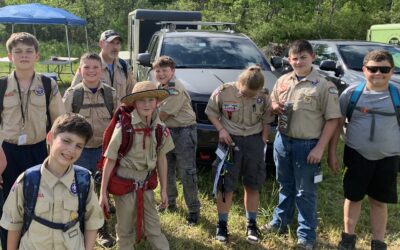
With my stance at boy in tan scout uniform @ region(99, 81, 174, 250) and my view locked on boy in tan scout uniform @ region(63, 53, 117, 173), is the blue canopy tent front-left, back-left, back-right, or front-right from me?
front-right

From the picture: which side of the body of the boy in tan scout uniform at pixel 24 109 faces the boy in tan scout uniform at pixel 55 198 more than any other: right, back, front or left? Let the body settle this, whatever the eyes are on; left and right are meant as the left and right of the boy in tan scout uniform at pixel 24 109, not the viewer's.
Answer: front

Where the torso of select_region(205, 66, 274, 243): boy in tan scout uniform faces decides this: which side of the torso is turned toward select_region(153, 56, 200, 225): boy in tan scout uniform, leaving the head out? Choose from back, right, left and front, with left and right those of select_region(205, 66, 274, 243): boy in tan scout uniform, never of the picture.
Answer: right

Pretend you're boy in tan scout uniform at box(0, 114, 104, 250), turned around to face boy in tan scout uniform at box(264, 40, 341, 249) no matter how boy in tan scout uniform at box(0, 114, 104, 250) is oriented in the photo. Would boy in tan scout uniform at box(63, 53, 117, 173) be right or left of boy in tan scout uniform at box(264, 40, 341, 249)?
left

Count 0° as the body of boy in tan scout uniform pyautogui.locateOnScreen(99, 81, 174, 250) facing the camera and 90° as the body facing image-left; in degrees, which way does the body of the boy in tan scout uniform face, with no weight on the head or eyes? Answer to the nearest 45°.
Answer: approximately 0°

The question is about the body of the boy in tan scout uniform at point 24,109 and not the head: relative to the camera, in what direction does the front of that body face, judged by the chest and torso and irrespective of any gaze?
toward the camera

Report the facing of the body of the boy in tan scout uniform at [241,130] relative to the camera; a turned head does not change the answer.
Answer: toward the camera

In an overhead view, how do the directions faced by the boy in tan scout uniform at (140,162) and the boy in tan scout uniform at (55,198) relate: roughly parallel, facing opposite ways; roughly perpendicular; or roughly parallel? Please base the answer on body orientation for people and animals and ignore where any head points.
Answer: roughly parallel

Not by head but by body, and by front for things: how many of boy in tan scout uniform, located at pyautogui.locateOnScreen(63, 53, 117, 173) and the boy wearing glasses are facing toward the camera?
2

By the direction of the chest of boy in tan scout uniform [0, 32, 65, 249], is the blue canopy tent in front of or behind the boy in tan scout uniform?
behind

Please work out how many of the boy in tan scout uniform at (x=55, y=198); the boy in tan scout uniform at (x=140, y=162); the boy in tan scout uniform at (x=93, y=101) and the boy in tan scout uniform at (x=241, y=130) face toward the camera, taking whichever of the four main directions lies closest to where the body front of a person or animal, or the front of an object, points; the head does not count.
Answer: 4

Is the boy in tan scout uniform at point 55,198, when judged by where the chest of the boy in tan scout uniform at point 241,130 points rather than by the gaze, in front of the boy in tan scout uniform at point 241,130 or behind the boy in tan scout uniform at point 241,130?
in front

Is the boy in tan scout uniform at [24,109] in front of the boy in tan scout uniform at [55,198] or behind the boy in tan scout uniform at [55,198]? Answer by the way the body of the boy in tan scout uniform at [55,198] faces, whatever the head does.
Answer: behind

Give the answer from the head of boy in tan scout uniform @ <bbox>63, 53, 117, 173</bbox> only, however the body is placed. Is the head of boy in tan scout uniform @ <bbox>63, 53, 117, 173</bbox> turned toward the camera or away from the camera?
toward the camera

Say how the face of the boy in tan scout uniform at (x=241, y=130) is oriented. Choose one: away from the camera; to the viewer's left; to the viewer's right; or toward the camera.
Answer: toward the camera

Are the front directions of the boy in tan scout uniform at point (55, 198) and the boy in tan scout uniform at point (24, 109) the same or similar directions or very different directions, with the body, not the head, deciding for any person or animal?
same or similar directions
